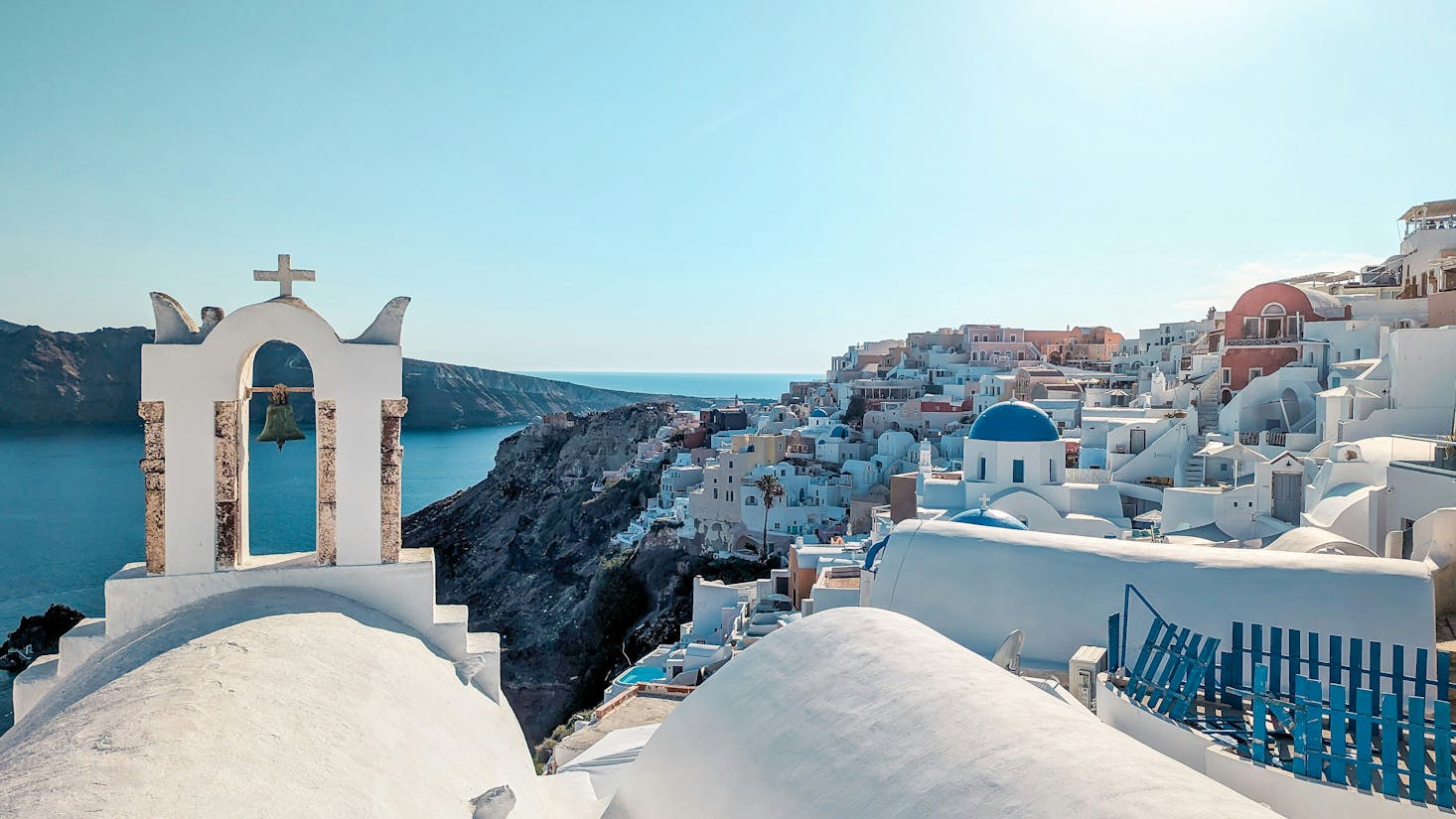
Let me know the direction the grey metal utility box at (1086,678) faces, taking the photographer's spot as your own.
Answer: facing the viewer and to the left of the viewer

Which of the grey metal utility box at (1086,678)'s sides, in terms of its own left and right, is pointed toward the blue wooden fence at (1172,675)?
left

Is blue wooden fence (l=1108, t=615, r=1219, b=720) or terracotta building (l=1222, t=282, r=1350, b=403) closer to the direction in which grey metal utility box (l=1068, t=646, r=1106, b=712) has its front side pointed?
the blue wooden fence

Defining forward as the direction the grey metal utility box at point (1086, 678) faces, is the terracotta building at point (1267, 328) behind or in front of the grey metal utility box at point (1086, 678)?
behind

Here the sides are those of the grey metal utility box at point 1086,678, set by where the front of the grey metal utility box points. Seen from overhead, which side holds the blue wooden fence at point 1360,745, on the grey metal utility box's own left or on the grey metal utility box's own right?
on the grey metal utility box's own left

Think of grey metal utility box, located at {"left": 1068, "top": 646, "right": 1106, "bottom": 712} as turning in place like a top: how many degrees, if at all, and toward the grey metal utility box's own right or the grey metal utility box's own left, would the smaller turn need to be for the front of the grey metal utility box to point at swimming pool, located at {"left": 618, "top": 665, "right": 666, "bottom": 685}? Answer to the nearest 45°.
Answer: approximately 90° to the grey metal utility box's own right

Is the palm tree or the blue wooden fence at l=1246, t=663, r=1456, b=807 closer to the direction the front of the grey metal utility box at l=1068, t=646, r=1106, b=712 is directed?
the blue wooden fence

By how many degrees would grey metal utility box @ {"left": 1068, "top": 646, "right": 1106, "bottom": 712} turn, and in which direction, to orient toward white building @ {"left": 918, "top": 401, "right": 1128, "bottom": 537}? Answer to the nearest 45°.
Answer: approximately 135° to its right

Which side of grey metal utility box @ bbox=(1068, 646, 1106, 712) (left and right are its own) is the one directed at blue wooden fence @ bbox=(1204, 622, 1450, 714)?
left

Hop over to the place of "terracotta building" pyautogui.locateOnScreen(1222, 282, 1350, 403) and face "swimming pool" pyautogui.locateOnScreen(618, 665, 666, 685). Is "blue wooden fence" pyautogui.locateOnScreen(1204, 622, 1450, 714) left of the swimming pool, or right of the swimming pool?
left

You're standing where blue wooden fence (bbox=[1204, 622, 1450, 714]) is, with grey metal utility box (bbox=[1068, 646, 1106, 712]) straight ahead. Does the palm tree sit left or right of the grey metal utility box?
right

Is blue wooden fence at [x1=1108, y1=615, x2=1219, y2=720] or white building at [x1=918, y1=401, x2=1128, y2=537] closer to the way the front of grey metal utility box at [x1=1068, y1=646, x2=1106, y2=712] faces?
the blue wooden fence

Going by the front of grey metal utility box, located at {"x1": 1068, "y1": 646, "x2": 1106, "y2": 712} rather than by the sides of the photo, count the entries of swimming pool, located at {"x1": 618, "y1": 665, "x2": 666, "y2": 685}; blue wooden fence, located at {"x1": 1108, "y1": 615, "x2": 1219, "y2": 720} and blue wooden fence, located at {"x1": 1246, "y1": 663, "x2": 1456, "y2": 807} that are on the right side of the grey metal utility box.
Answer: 1

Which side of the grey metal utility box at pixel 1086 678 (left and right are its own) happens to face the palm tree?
right
